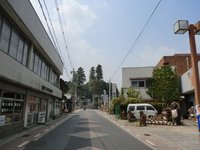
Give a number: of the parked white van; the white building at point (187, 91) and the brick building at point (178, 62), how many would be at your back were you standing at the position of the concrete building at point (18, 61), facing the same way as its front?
0

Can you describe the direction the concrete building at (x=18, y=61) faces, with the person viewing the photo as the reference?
facing to the right of the viewer

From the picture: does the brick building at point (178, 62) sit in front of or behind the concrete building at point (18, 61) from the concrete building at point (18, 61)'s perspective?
in front

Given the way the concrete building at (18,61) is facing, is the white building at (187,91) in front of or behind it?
in front

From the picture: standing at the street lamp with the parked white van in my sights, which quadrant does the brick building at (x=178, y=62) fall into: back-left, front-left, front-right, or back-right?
front-right

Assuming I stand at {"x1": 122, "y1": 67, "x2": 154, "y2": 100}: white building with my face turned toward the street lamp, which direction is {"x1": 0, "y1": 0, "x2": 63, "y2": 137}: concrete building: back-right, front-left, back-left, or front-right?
front-right

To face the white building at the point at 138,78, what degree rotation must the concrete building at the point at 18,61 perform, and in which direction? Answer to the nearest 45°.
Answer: approximately 45° to its left

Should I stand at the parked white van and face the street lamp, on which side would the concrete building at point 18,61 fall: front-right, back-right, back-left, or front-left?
front-right

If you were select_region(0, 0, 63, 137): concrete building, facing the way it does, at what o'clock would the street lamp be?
The street lamp is roughly at 1 o'clock from the concrete building.
